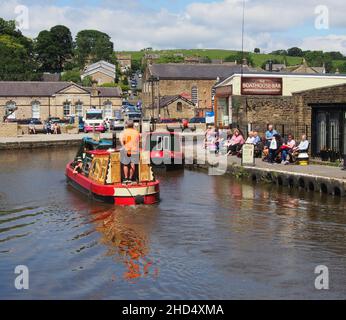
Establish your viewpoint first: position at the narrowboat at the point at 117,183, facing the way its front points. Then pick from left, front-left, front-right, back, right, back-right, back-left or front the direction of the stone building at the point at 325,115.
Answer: right

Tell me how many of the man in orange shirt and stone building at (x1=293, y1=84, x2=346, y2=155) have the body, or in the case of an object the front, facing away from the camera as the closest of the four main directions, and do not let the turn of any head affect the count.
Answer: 1

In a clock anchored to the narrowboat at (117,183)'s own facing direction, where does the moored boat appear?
The moored boat is roughly at 2 o'clock from the narrowboat.

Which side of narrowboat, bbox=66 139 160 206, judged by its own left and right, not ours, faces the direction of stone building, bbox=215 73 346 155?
right

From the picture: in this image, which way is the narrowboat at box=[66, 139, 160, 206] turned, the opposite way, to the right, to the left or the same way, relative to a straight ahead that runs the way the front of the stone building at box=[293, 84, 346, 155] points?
to the right

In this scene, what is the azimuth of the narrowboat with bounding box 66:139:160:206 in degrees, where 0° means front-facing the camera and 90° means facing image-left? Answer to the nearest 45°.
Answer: approximately 135°

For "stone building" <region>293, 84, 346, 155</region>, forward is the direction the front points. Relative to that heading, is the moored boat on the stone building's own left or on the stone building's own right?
on the stone building's own right

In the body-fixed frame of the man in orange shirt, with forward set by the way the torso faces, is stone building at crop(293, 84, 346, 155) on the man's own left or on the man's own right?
on the man's own right

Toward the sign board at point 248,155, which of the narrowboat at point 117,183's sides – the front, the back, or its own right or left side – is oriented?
right

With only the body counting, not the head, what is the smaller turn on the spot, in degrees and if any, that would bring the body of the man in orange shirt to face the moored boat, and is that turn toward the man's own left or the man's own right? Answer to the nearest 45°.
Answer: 0° — they already face it

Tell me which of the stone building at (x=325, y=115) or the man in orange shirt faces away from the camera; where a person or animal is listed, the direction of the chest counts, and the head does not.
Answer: the man in orange shirt

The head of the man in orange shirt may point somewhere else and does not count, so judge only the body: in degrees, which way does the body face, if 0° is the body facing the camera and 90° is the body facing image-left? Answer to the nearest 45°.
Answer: approximately 180°
